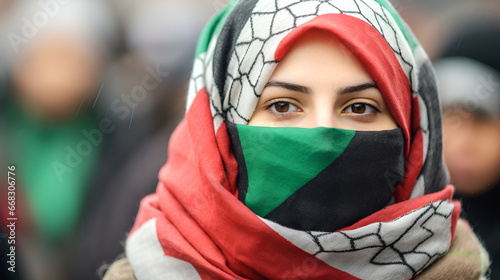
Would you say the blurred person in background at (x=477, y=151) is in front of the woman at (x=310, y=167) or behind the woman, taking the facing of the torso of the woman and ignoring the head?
behind

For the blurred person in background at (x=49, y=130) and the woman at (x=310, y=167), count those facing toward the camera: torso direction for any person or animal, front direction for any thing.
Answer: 2

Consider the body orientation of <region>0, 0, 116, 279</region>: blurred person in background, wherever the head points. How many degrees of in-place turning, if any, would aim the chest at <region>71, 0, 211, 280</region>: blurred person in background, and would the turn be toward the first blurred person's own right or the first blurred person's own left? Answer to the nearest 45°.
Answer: approximately 135° to the first blurred person's own left

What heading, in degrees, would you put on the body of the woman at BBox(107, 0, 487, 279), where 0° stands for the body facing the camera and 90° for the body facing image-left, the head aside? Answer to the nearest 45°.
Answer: approximately 0°

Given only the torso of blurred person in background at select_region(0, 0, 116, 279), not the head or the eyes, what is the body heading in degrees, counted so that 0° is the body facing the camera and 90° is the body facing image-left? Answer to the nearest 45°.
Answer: approximately 0°
